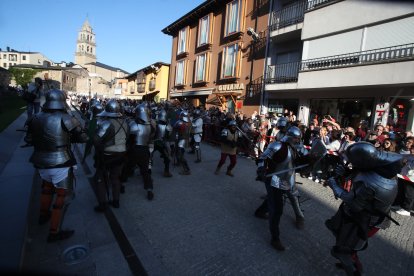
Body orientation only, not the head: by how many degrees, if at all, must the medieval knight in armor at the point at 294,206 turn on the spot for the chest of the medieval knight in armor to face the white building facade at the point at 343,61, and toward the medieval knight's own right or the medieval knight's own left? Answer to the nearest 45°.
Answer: approximately 90° to the medieval knight's own left

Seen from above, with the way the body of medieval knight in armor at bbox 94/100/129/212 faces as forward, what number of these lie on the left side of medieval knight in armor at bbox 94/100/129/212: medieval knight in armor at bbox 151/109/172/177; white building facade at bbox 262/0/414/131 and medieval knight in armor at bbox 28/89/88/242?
1

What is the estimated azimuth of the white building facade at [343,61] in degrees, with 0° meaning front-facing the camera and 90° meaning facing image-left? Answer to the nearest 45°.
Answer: approximately 45°

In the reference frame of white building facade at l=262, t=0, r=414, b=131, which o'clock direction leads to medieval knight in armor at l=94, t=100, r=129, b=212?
The medieval knight in armor is roughly at 11 o'clock from the white building facade.

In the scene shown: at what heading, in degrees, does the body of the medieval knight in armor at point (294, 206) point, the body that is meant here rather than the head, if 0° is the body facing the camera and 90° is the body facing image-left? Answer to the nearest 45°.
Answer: approximately 315°
